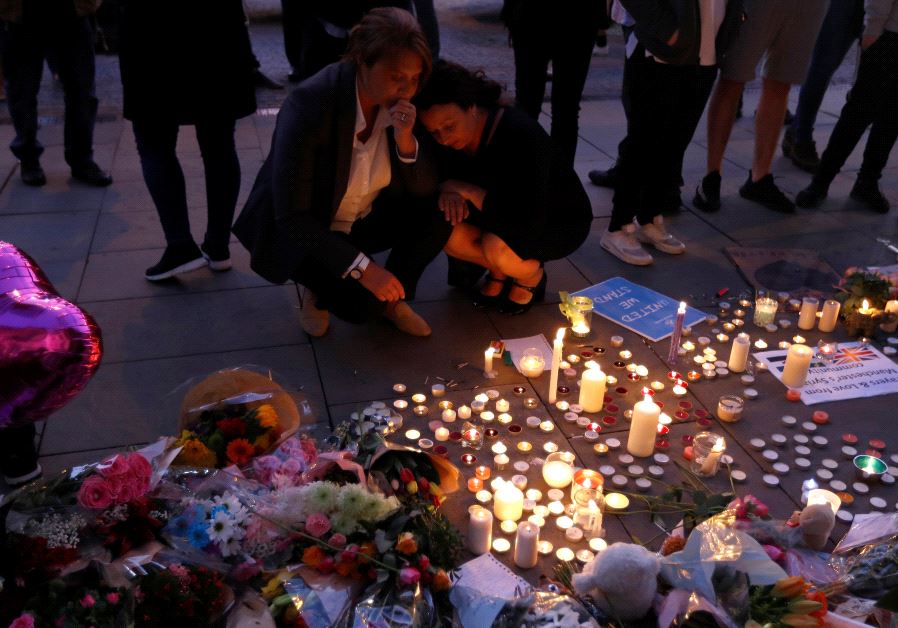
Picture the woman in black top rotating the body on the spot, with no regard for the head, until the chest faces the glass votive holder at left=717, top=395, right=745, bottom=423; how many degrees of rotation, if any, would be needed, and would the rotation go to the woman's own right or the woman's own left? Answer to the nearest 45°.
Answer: approximately 90° to the woman's own left

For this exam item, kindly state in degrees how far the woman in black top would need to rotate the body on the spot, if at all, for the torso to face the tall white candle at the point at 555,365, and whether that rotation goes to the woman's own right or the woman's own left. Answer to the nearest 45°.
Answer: approximately 45° to the woman's own left

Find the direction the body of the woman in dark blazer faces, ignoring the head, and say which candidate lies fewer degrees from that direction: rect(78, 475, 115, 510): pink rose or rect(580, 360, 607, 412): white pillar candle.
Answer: the white pillar candle

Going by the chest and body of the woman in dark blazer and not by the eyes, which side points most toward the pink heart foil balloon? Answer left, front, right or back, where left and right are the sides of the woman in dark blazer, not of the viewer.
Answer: right

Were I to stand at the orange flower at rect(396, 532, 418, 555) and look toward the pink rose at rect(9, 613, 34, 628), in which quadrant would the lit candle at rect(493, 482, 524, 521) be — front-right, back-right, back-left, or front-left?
back-right

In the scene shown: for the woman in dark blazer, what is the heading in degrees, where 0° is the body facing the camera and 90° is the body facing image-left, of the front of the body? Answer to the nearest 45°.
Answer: approximately 315°

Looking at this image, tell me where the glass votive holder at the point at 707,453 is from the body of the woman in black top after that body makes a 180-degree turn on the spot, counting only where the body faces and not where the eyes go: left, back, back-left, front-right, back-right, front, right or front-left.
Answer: right

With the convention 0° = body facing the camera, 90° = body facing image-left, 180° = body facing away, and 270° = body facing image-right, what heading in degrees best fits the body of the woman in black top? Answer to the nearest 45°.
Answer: approximately 45°

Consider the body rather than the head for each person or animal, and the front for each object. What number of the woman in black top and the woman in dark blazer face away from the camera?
0

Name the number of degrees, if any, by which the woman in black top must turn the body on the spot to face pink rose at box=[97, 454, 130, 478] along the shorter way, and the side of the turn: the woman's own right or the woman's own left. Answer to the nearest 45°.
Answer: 0° — they already face it
